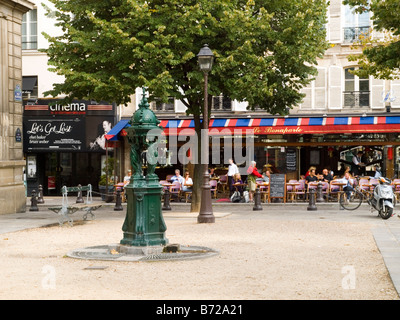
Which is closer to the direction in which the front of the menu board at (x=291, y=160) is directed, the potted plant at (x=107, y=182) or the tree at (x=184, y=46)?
the tree

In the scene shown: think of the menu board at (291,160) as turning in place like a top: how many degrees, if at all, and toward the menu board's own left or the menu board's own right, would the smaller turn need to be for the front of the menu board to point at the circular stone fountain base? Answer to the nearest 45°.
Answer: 0° — it already faces it

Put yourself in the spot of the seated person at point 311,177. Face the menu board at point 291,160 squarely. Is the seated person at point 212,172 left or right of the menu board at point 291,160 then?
left

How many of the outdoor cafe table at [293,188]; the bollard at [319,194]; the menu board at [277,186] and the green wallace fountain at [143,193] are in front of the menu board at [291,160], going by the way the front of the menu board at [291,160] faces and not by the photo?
4

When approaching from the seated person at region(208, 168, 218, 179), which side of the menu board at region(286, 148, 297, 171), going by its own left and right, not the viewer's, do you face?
right

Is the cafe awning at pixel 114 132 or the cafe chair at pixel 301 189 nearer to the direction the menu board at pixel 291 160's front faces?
the cafe chair

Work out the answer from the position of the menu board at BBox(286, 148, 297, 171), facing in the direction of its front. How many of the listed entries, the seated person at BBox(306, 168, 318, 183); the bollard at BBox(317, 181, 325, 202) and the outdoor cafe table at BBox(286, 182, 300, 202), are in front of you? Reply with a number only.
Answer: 3

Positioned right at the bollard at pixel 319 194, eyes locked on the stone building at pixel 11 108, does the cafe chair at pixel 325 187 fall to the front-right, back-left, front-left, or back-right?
back-right

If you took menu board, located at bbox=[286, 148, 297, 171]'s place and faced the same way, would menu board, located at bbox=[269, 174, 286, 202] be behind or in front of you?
in front

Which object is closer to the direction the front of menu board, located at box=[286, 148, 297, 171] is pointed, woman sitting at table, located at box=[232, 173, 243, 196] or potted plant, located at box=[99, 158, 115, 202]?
the woman sitting at table

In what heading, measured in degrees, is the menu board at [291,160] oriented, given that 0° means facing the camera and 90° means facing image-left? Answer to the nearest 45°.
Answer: approximately 0°

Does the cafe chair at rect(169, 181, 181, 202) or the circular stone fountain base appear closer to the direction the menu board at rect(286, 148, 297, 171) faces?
the circular stone fountain base

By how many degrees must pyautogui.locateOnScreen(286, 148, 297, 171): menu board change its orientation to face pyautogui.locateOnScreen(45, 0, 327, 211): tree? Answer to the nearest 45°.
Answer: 0° — it already faces it

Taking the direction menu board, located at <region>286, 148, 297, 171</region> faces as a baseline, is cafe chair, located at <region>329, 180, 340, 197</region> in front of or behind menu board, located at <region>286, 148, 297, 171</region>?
in front

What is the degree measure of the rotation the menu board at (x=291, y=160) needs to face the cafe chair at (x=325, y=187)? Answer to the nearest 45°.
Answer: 0° — it already faces it
